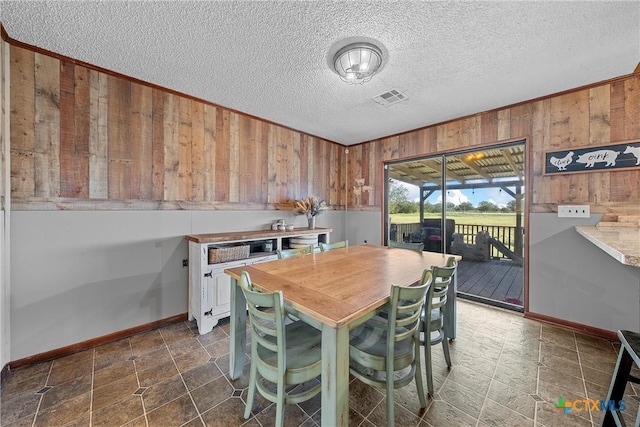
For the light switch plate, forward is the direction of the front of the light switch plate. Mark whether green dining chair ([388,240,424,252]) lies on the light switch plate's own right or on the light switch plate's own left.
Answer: on the light switch plate's own right

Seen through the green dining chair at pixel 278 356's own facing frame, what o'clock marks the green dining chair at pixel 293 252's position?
the green dining chair at pixel 293 252 is roughly at 11 o'clock from the green dining chair at pixel 278 356.

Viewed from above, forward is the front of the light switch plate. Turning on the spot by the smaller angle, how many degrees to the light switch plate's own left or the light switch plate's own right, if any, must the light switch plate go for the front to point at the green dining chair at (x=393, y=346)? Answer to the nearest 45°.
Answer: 0° — it already faces it

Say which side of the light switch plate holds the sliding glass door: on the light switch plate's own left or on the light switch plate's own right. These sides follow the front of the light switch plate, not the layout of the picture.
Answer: on the light switch plate's own right

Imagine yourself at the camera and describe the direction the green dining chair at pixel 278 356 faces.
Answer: facing away from the viewer and to the right of the viewer

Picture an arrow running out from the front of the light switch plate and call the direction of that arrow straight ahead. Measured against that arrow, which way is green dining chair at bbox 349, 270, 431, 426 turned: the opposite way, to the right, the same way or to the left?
to the right

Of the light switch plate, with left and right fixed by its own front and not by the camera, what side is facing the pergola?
right

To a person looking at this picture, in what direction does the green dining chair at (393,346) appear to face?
facing away from the viewer and to the left of the viewer
